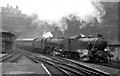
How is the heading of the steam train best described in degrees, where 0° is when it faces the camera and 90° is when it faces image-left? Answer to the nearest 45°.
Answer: approximately 315°
